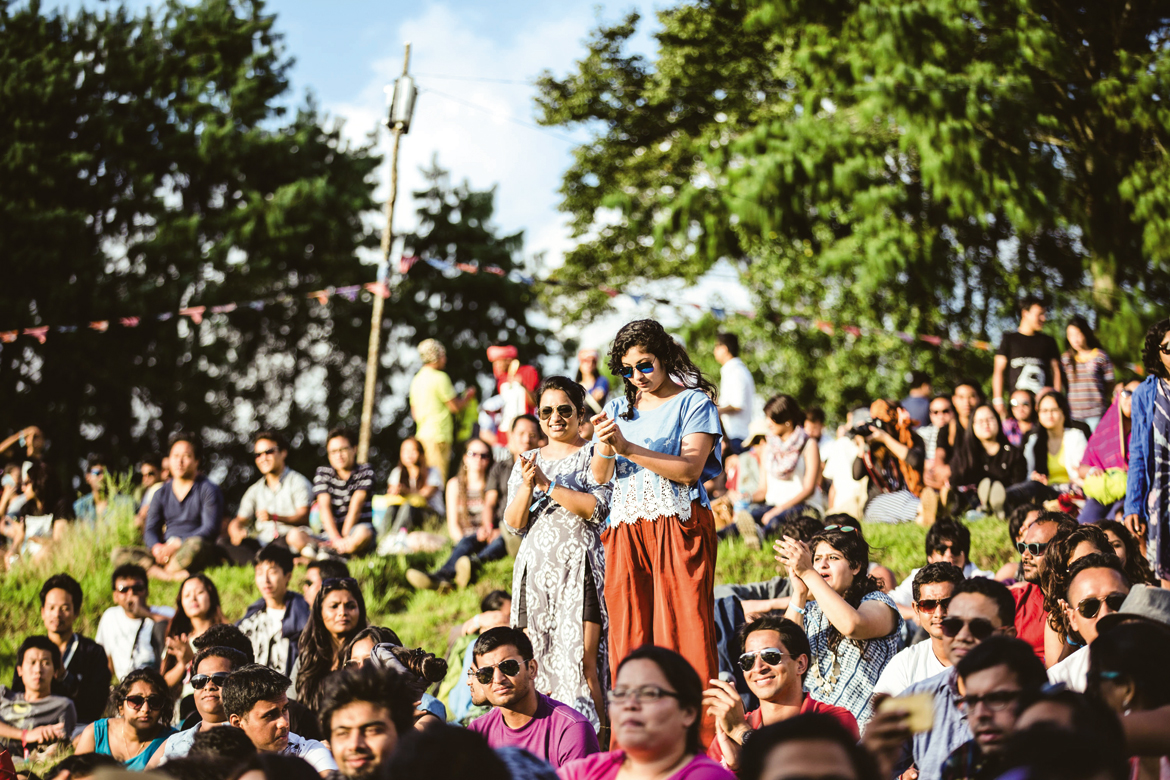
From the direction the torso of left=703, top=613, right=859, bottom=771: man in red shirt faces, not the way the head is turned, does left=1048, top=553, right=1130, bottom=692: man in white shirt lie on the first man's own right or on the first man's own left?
on the first man's own left

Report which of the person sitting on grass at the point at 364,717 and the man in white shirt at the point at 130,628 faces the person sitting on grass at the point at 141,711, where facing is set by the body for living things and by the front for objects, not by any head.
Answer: the man in white shirt

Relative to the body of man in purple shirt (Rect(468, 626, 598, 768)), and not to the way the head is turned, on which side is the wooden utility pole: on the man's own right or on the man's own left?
on the man's own right

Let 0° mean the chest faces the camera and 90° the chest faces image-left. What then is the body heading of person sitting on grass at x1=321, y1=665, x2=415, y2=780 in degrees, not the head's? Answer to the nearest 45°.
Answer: approximately 0°

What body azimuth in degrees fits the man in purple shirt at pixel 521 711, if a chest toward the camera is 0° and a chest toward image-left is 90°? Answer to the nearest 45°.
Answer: approximately 45°

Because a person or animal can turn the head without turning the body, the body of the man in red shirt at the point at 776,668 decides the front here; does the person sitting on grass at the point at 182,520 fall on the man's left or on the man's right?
on the man's right

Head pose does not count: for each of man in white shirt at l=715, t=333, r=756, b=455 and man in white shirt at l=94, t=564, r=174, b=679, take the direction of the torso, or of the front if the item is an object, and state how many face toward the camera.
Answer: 1

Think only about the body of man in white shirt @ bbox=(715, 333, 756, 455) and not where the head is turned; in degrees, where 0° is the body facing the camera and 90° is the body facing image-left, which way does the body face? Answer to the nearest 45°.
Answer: approximately 90°

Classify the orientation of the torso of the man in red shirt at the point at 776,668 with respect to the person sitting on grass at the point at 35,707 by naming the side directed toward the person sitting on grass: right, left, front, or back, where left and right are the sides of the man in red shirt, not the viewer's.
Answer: right

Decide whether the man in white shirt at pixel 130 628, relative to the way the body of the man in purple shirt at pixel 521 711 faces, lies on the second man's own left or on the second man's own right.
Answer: on the second man's own right

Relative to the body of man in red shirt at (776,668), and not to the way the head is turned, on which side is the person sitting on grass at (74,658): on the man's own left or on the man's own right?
on the man's own right
